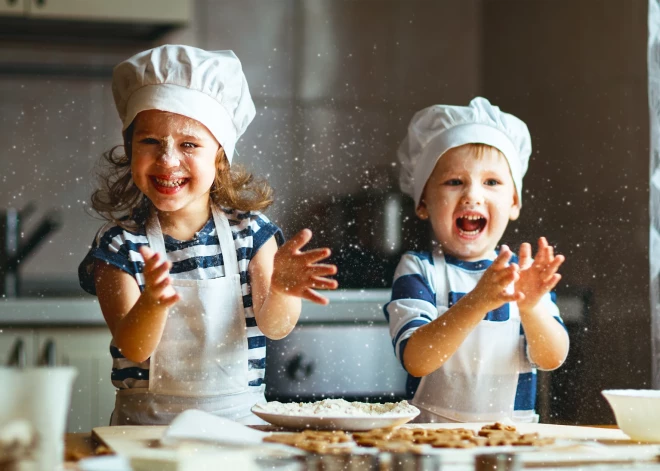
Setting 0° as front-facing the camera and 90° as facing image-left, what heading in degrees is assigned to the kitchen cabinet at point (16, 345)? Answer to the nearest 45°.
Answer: approximately 0°

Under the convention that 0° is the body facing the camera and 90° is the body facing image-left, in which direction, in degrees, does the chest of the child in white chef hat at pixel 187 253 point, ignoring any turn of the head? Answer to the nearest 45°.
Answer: approximately 0°
